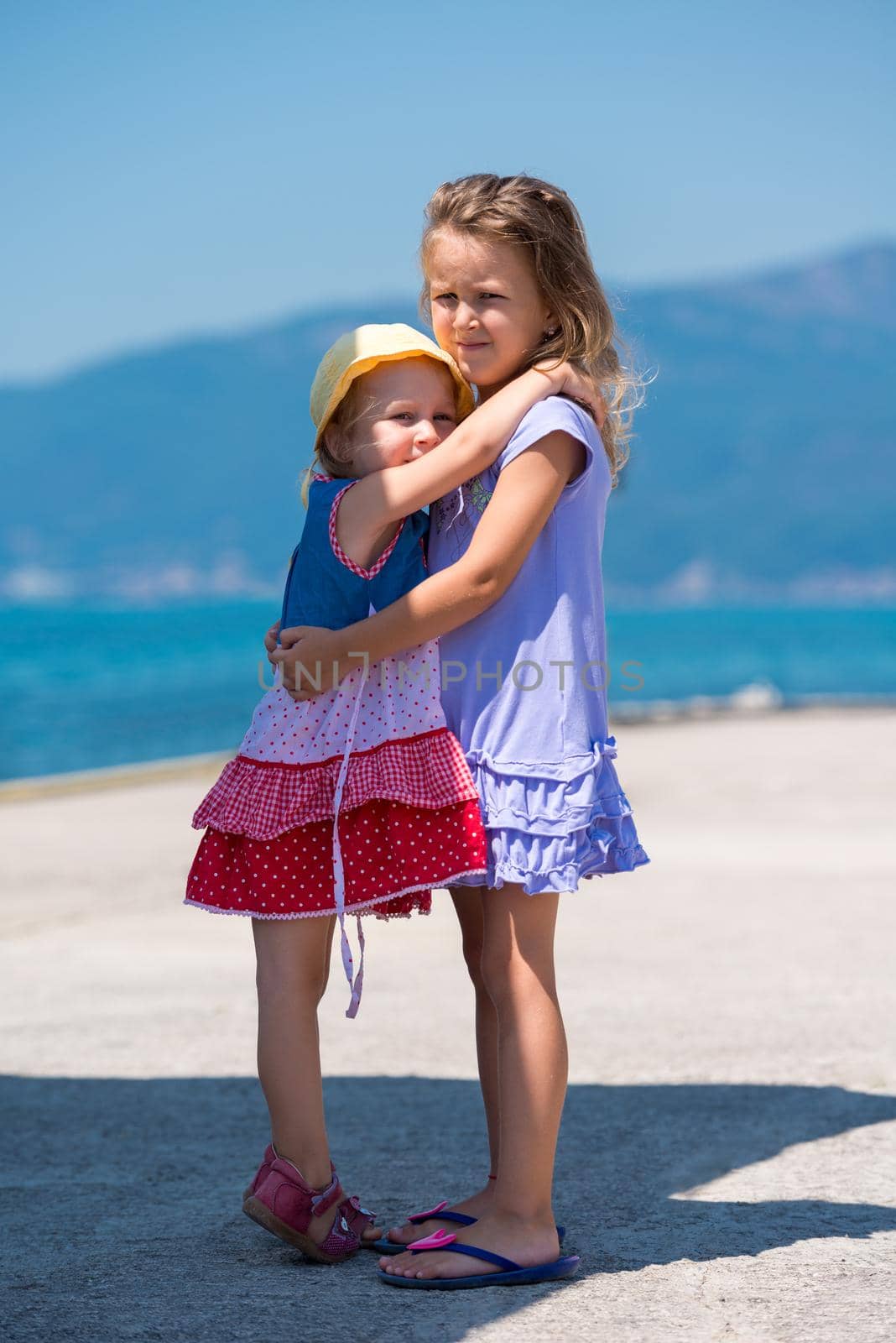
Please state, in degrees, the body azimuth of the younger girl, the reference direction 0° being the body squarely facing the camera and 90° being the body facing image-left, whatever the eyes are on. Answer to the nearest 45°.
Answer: approximately 270°
